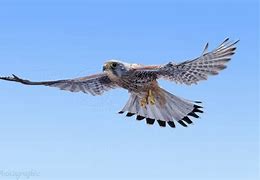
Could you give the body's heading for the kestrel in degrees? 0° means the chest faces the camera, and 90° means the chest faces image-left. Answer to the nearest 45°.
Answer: approximately 45°
